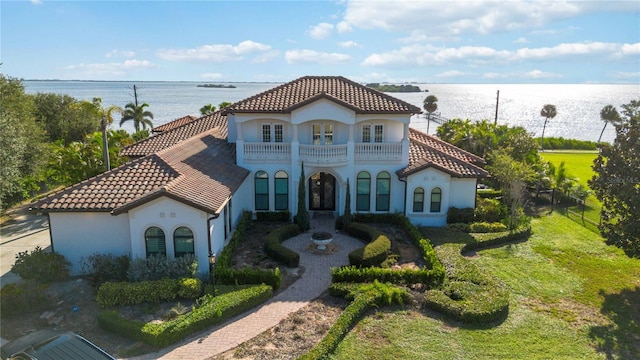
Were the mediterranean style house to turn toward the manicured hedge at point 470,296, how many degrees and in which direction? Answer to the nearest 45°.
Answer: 0° — it already faces it

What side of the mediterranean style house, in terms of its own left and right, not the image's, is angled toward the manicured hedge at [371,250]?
front

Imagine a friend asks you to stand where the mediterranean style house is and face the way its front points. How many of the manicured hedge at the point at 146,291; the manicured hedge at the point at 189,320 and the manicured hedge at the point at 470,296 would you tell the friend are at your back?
0

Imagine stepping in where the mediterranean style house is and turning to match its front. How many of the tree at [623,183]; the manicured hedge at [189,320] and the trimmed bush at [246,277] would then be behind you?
0

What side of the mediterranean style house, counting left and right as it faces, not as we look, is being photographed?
front

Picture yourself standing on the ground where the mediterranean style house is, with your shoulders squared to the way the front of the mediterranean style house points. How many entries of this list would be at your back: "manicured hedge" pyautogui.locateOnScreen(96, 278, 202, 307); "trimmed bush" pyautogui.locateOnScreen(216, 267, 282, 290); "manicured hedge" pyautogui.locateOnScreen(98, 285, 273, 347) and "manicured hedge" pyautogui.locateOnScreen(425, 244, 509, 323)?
0

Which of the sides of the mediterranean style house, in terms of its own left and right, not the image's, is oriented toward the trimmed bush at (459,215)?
left

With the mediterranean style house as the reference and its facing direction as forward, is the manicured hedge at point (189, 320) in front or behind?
in front

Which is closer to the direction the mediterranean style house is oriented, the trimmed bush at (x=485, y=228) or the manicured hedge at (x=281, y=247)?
the manicured hedge

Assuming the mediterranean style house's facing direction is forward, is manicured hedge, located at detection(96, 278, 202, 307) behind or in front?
in front

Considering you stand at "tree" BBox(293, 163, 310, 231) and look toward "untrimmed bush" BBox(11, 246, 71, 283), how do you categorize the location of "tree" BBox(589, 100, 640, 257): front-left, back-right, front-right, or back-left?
back-left

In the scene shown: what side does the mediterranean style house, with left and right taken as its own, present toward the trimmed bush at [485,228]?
left

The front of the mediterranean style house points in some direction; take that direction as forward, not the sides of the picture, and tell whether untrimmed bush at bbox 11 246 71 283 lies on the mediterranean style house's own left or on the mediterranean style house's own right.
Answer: on the mediterranean style house's own right
